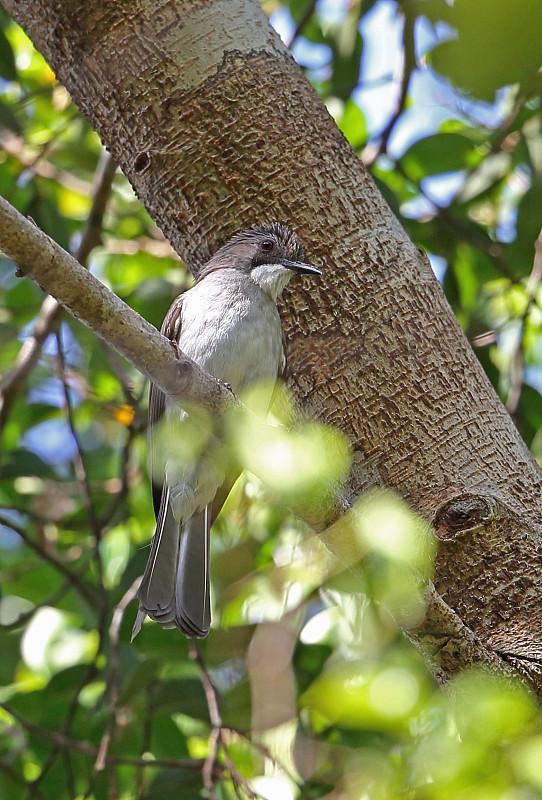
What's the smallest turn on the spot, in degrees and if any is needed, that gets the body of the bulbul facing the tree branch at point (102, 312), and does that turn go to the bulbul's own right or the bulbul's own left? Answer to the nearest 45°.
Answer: approximately 45° to the bulbul's own right

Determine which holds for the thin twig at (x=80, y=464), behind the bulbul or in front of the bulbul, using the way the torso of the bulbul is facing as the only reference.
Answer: behind

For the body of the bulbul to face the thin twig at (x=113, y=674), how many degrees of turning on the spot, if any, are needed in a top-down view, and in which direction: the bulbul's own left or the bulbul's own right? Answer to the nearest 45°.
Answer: approximately 135° to the bulbul's own right

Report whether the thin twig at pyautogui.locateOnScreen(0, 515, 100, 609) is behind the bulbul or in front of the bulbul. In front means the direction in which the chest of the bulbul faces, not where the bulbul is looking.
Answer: behind

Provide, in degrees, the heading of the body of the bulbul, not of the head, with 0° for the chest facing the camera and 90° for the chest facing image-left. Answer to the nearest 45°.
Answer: approximately 315°

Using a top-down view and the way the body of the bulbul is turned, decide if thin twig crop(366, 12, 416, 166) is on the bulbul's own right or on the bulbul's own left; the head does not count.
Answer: on the bulbul's own left
